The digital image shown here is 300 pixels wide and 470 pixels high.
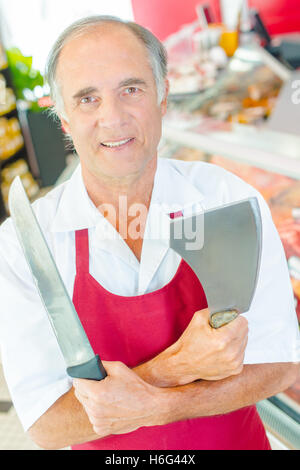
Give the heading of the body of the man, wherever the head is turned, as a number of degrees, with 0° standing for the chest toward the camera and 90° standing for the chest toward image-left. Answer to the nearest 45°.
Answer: approximately 0°

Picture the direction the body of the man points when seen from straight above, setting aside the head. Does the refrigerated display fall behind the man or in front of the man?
behind

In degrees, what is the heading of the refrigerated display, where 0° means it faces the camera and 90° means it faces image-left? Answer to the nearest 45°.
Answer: approximately 45°

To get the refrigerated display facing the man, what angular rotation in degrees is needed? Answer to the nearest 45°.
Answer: approximately 45° to its left
